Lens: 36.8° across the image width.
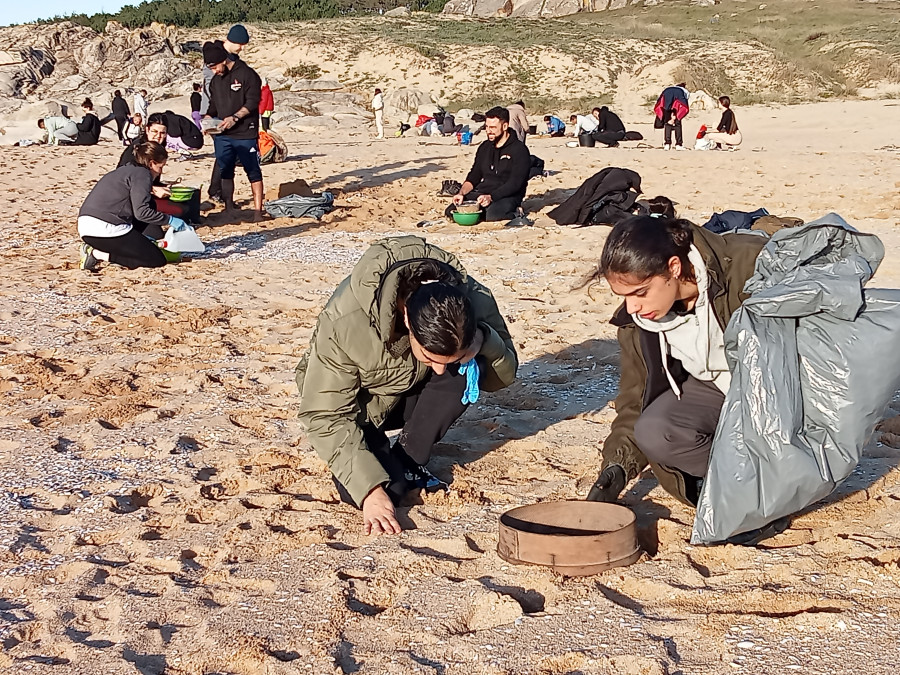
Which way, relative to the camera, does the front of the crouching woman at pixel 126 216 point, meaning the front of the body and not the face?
to the viewer's right

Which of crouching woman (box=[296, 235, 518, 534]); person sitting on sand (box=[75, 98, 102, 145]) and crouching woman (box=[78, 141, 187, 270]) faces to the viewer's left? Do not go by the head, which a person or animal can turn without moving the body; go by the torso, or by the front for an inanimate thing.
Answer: the person sitting on sand

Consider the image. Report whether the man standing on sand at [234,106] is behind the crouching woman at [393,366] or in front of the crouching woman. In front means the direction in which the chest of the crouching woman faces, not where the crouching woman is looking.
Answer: behind

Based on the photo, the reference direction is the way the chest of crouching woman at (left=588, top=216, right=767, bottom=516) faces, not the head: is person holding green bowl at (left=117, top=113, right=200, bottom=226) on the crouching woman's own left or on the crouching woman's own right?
on the crouching woman's own right

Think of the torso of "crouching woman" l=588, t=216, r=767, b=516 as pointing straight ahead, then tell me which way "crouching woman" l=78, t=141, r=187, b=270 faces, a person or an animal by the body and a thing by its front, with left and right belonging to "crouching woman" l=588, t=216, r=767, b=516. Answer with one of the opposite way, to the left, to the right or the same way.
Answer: the opposite way

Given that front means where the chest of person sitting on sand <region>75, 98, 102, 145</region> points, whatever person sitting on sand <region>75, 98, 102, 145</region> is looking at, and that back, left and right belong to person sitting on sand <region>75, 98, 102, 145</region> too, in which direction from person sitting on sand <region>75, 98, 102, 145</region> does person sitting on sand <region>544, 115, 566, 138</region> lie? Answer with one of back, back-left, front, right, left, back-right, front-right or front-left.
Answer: back

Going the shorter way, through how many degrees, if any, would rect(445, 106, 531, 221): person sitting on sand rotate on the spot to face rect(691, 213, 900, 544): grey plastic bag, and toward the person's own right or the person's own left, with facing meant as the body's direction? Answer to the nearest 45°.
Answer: approximately 45° to the person's own left

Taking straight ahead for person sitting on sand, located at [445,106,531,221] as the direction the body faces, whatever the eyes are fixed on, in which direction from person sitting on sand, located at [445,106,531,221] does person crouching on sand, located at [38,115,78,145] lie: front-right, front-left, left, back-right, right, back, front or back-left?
right

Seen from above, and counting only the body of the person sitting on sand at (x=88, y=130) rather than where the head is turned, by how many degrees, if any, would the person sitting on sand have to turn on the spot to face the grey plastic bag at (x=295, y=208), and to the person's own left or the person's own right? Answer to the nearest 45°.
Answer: approximately 90° to the person's own left

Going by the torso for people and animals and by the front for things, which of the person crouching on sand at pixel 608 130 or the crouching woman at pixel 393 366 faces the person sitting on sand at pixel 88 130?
the person crouching on sand at pixel 608 130

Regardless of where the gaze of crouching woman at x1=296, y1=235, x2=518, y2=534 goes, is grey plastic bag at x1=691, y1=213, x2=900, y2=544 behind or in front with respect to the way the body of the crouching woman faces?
in front

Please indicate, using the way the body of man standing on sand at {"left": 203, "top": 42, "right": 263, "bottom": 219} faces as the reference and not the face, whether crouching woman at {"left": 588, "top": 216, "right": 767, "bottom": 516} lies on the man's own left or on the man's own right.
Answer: on the man's own left

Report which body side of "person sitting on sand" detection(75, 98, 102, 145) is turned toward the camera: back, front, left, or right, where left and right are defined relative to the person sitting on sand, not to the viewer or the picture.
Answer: left

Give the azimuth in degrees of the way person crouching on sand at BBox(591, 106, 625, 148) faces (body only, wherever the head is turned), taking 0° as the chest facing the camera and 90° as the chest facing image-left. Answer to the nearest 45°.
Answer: approximately 90°

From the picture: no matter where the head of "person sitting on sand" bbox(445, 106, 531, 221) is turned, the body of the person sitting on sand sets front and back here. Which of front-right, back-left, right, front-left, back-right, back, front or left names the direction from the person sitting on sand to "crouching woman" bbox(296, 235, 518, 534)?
front-left

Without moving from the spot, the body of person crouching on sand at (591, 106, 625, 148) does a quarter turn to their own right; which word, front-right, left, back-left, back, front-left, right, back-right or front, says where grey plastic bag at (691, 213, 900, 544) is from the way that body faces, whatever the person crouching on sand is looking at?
back

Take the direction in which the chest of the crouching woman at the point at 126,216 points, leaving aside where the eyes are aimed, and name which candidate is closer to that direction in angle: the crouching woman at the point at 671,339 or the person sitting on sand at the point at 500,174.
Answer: the person sitting on sand

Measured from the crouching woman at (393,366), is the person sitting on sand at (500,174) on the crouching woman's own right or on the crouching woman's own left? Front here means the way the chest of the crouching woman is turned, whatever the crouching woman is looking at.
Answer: on the crouching woman's own left

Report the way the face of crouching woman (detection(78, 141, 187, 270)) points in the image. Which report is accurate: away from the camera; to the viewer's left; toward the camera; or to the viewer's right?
to the viewer's right
